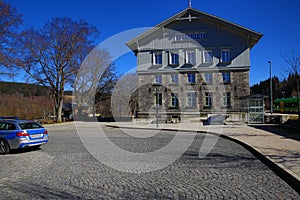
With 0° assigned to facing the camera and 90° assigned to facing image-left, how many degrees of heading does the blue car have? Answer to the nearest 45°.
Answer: approximately 135°

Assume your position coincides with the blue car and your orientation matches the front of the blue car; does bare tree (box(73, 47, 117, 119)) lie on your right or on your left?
on your right
